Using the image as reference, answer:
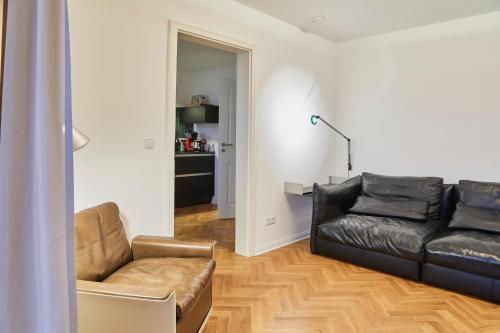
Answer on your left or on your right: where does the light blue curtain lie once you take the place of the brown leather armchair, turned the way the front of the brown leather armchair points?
on your right

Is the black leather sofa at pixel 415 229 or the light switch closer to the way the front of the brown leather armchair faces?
the black leather sofa

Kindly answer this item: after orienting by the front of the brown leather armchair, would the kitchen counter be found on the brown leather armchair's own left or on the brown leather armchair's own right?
on the brown leather armchair's own left

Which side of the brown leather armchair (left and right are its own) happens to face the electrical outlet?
left

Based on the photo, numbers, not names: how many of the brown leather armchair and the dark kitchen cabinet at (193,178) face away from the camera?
0

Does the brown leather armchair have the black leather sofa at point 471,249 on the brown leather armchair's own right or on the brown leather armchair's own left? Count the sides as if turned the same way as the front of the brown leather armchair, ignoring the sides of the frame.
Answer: on the brown leather armchair's own left

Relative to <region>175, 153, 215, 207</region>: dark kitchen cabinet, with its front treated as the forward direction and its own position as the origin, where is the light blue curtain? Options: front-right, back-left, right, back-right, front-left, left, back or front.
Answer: front-right

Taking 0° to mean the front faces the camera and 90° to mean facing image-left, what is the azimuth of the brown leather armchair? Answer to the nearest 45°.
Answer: approximately 315°

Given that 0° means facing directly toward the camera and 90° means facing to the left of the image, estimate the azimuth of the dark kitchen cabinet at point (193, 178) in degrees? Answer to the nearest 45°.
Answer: approximately 315°

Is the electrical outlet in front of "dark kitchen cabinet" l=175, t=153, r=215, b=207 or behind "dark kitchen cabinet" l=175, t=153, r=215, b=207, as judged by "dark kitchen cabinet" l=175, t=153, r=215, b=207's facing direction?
in front
